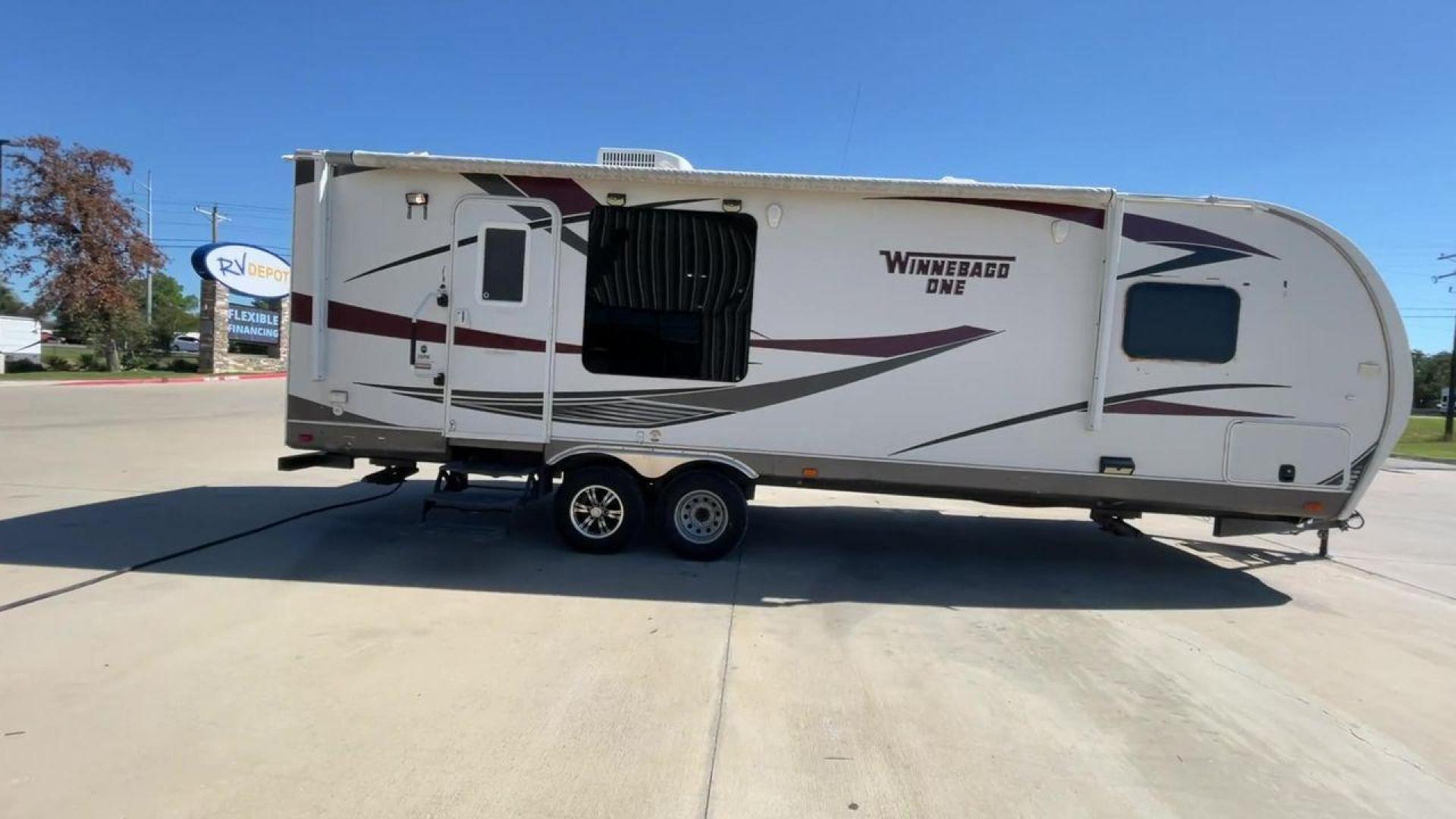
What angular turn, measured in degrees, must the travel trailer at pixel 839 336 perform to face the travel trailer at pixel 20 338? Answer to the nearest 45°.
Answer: approximately 135° to its left

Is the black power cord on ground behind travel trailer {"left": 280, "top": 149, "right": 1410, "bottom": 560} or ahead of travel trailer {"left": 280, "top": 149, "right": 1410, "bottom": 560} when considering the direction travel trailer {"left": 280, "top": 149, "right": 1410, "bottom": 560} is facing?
behind

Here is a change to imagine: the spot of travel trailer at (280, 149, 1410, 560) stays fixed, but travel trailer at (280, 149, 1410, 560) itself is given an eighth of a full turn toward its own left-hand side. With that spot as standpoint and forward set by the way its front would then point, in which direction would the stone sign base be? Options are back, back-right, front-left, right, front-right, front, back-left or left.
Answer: left

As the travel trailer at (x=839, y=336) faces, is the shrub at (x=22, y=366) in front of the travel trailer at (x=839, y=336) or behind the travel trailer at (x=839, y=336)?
behind

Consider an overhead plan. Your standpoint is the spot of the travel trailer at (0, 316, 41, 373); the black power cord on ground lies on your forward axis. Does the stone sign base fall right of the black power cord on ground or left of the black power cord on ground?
left

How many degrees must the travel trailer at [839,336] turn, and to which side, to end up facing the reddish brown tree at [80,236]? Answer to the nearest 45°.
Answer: approximately 135° to its left

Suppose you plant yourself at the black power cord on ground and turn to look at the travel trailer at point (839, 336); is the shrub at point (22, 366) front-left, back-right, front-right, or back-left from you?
back-left

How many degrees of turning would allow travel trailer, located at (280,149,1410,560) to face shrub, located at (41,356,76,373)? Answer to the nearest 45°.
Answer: approximately 135° to its left

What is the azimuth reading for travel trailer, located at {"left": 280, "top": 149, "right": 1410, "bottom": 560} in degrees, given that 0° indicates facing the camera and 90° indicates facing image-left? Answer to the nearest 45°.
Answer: approximately 270°

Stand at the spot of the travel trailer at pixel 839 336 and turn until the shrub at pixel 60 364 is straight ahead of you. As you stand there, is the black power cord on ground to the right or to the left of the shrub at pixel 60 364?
left
